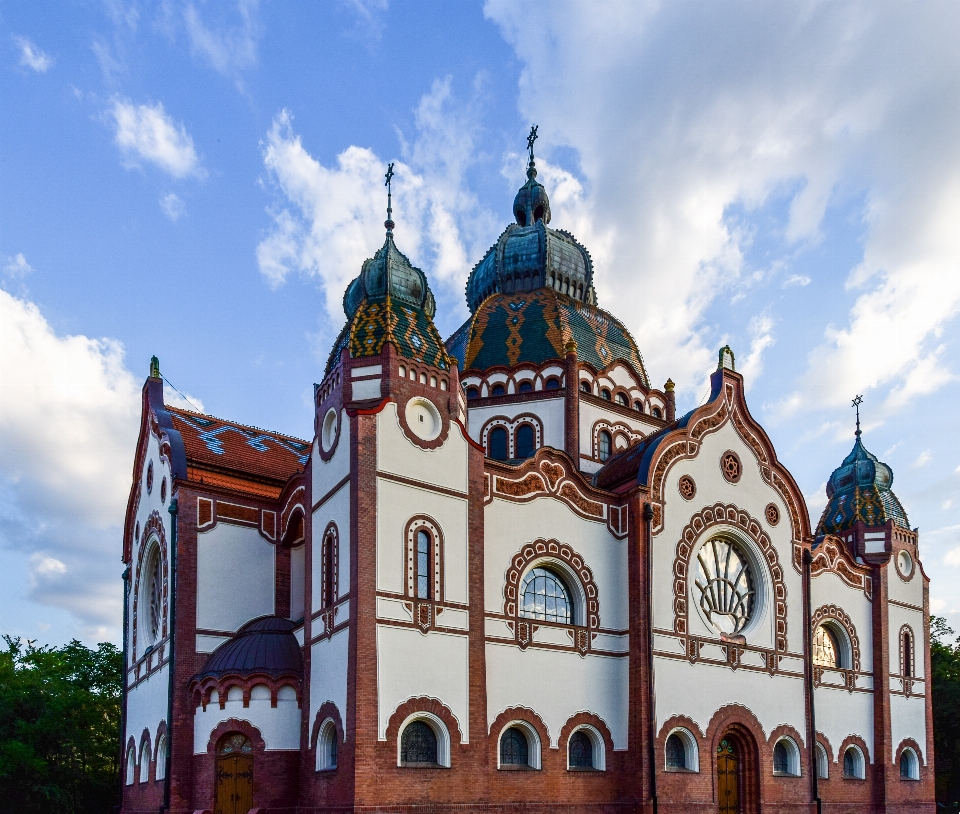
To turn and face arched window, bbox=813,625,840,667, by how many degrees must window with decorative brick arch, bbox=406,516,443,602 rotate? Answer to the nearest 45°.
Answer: approximately 90° to its left

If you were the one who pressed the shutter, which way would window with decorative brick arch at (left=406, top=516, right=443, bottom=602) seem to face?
facing the viewer and to the right of the viewer

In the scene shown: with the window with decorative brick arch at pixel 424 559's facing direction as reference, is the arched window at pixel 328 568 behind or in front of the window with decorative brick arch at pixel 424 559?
behind

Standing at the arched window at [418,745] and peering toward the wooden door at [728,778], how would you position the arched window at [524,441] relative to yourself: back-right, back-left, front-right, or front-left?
front-left

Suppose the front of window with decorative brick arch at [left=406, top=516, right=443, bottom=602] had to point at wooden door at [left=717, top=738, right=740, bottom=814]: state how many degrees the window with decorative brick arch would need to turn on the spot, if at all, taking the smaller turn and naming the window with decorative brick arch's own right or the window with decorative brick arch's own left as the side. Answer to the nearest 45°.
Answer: approximately 90° to the window with decorative brick arch's own left

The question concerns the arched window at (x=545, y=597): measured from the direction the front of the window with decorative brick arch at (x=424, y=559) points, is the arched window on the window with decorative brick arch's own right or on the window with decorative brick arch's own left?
on the window with decorative brick arch's own left
